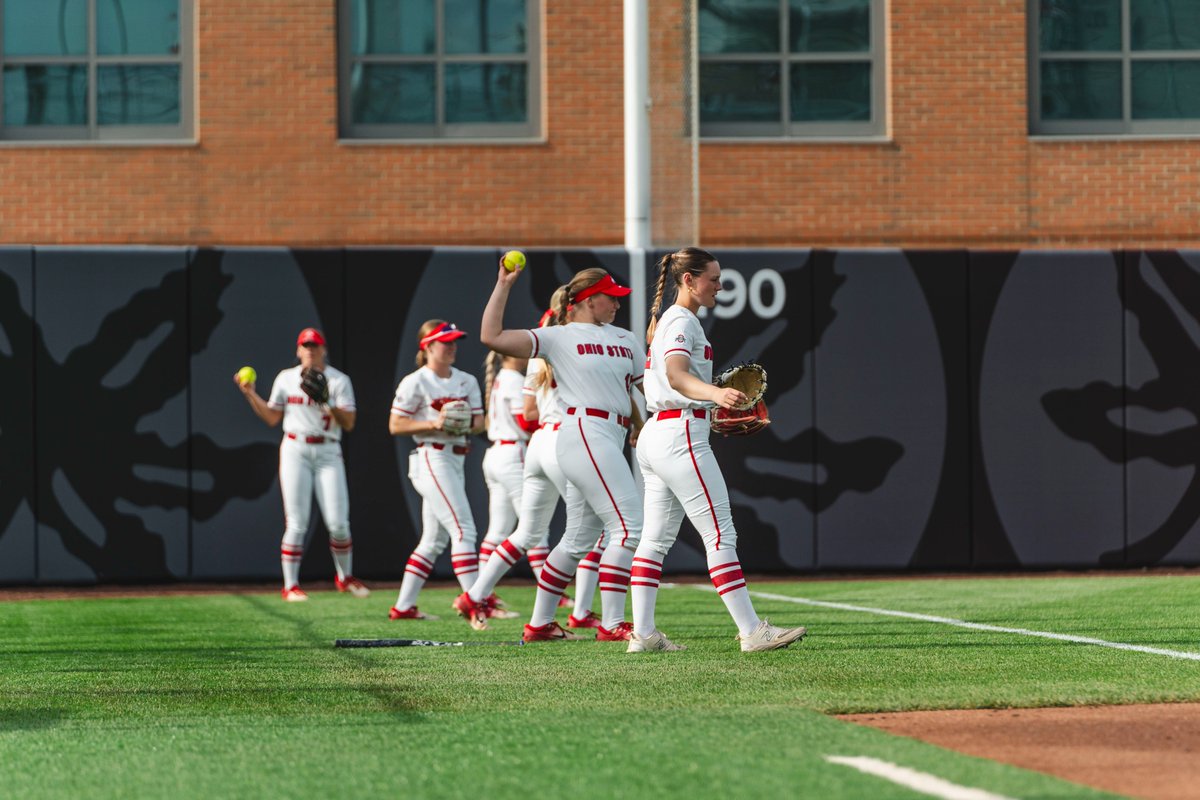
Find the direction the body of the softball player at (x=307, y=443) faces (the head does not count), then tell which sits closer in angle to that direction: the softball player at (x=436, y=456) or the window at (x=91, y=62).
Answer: the softball player

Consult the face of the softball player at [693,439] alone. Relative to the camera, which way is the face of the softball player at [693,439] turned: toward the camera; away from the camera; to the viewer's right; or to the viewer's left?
to the viewer's right

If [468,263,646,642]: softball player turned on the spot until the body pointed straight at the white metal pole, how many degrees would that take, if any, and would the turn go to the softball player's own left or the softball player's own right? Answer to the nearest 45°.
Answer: approximately 135° to the softball player's own left

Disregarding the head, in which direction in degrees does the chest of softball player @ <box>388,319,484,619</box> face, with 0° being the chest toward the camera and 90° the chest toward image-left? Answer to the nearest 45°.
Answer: approximately 315°

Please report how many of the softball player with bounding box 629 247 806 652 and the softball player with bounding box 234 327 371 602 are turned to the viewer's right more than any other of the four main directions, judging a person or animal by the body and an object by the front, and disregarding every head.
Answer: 1

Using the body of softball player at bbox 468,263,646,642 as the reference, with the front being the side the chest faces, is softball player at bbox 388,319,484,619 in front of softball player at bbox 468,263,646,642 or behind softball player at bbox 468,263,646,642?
behind

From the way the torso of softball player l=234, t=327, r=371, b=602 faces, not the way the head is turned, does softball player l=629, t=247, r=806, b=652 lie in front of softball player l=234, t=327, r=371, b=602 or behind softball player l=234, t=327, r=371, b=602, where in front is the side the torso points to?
in front

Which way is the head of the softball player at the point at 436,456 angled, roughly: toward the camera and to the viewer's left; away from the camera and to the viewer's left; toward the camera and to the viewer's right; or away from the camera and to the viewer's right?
toward the camera and to the viewer's right

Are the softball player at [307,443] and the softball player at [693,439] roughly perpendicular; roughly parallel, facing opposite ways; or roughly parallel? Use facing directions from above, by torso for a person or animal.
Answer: roughly perpendicular

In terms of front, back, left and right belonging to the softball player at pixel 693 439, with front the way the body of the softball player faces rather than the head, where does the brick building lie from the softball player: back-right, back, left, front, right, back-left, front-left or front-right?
left

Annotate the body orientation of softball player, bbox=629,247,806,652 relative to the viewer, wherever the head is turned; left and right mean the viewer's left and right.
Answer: facing to the right of the viewer
